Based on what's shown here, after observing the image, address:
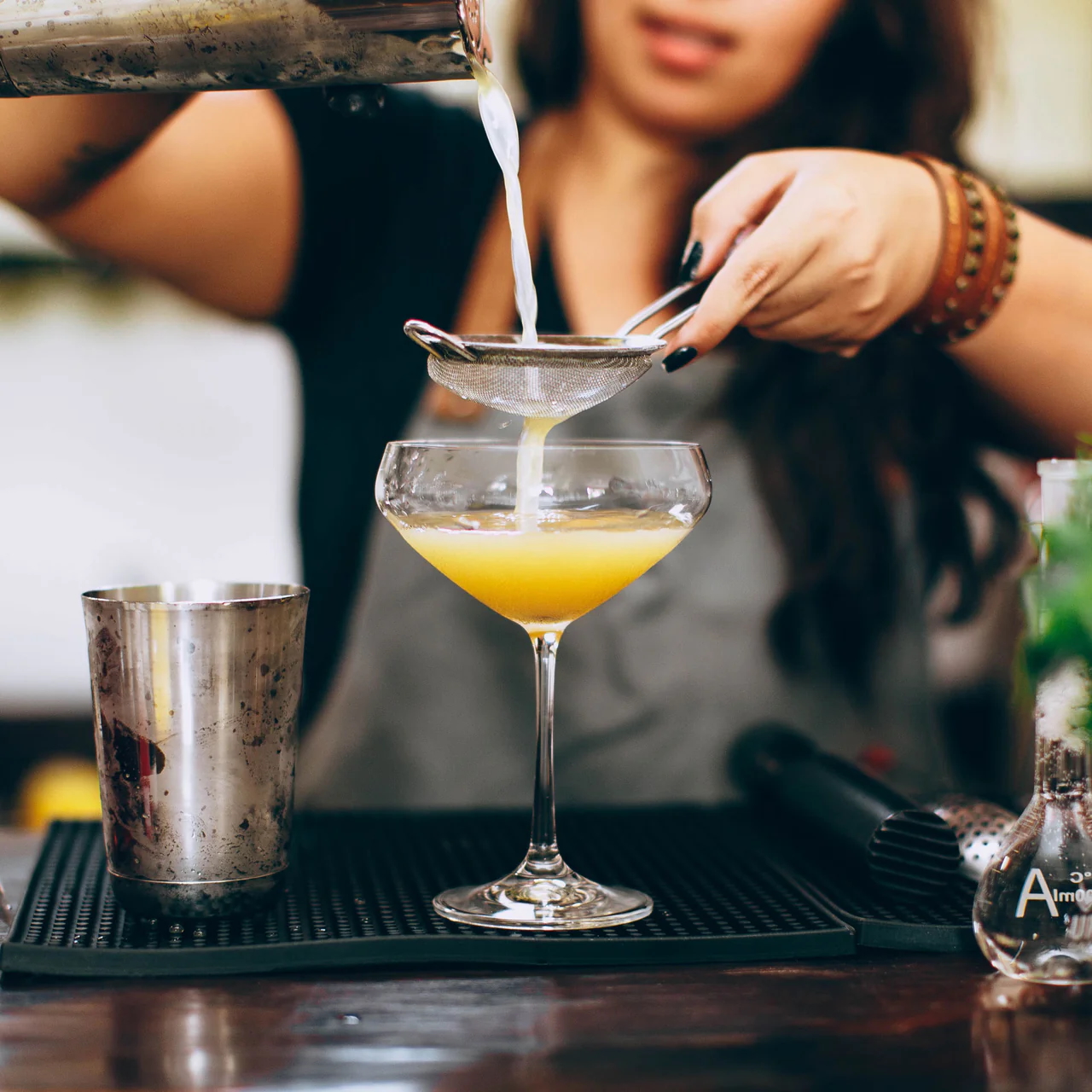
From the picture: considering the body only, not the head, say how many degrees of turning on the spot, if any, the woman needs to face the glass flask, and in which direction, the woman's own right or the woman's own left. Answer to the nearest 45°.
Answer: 0° — they already face it

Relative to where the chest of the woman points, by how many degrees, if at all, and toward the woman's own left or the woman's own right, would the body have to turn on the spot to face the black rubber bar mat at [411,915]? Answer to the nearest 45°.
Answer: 0° — they already face it

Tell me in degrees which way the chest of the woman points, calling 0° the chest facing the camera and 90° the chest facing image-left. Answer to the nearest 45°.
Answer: approximately 0°

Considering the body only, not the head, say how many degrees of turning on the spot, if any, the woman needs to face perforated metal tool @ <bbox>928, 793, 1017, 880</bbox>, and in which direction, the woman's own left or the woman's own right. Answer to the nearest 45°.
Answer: approximately 45° to the woman's own left

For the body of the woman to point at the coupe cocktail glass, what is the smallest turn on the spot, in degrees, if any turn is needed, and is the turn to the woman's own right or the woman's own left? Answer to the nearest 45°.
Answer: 0° — they already face it
